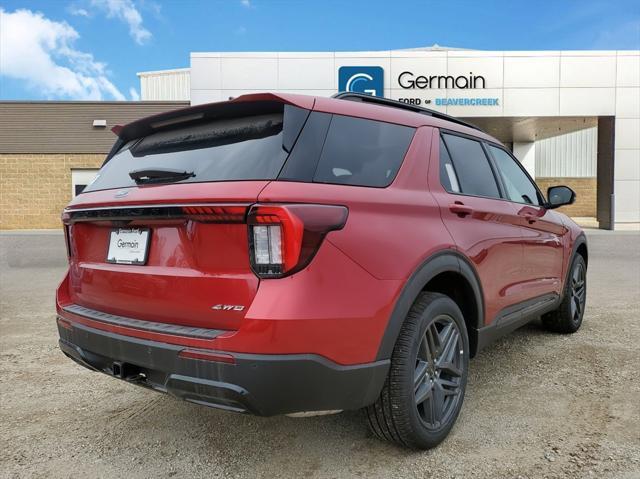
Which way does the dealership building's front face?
toward the camera

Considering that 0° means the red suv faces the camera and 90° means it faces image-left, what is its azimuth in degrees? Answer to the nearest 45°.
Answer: approximately 225°

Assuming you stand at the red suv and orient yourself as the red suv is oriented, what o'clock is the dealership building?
The dealership building is roughly at 11 o'clock from the red suv.

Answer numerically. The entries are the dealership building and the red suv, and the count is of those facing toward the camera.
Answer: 1

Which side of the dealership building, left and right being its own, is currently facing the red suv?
front

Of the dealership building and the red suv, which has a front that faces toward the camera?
the dealership building
